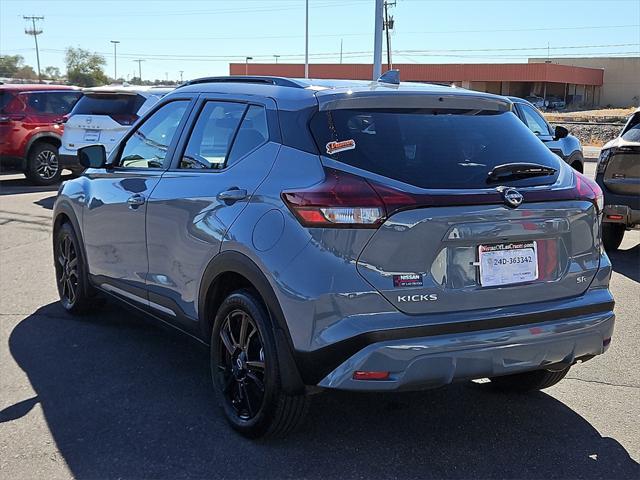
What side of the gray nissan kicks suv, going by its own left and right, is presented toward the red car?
front

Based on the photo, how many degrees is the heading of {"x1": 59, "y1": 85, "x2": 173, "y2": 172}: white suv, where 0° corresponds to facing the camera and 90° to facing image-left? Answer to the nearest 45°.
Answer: approximately 225°

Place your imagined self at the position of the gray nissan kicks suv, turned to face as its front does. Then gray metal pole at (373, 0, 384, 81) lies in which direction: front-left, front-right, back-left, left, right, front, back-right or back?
front-right

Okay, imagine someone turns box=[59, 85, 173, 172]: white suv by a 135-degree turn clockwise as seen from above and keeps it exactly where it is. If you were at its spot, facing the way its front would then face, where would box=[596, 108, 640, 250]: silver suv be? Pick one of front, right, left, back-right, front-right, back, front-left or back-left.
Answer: front-left

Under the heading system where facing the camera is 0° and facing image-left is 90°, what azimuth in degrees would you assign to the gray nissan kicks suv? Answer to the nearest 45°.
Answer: approximately 135°

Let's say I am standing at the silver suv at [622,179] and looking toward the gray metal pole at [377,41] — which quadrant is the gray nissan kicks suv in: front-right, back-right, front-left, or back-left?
back-left

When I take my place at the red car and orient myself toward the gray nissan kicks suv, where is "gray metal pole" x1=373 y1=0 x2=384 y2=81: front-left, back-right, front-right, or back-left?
back-left

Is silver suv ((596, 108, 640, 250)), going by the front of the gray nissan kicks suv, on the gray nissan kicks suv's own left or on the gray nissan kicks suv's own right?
on the gray nissan kicks suv's own right

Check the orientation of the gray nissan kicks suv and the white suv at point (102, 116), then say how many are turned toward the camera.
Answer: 0

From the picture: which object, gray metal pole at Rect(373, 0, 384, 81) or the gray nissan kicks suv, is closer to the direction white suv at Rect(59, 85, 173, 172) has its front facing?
the gray metal pole

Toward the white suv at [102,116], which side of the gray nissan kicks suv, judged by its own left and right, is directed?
front
